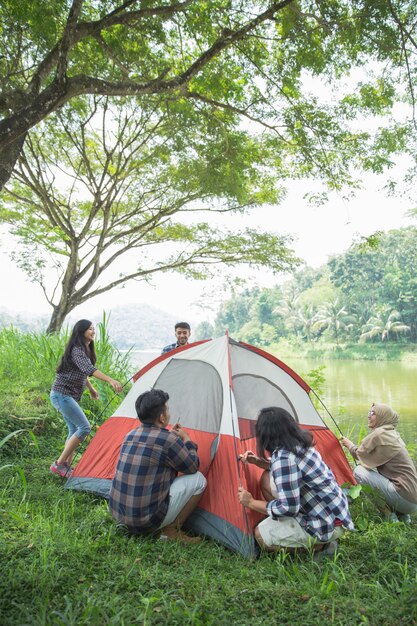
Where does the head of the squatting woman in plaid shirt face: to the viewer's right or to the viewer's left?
to the viewer's left

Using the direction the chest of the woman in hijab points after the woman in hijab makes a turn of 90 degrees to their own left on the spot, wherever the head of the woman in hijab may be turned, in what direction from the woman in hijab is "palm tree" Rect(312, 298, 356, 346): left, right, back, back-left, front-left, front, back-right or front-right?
back

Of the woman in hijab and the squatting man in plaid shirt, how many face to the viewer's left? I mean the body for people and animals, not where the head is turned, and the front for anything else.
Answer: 1

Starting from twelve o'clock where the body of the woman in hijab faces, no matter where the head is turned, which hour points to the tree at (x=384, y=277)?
The tree is roughly at 3 o'clock from the woman in hijab.

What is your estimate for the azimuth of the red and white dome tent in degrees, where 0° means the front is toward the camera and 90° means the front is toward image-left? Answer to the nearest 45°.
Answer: approximately 45°

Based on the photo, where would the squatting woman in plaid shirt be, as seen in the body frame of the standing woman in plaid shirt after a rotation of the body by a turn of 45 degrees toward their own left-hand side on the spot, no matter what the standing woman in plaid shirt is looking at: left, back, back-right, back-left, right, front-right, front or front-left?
right

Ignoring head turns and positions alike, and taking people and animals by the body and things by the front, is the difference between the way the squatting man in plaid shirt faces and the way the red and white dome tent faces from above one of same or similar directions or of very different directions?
very different directions

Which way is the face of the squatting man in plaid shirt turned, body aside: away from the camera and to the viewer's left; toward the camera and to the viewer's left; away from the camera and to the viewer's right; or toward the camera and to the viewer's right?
away from the camera and to the viewer's right

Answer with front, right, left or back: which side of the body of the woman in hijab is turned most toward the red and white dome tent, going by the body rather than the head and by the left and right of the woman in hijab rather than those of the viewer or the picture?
front

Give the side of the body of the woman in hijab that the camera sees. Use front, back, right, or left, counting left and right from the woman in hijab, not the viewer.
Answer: left

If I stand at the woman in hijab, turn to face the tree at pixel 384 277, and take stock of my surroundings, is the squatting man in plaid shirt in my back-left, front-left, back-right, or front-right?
back-left

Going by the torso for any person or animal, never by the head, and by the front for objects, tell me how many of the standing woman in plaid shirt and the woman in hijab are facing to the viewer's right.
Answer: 1

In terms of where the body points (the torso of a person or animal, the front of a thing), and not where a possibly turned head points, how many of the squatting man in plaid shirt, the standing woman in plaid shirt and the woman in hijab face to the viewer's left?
1

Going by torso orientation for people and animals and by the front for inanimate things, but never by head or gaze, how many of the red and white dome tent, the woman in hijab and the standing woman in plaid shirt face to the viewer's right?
1

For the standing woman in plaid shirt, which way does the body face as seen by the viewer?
to the viewer's right
